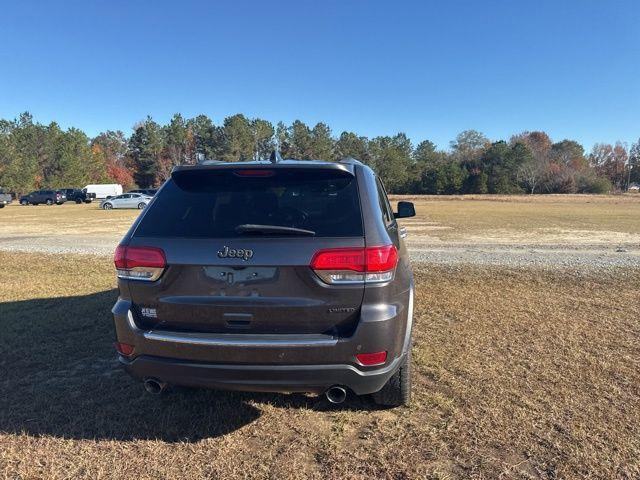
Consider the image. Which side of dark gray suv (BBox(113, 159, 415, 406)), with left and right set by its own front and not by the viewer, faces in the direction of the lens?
back

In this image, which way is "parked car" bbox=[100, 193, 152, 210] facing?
to the viewer's left

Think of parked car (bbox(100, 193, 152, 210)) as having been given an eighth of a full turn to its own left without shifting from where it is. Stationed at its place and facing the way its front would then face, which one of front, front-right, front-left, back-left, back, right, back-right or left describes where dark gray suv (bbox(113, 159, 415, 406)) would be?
front-left
